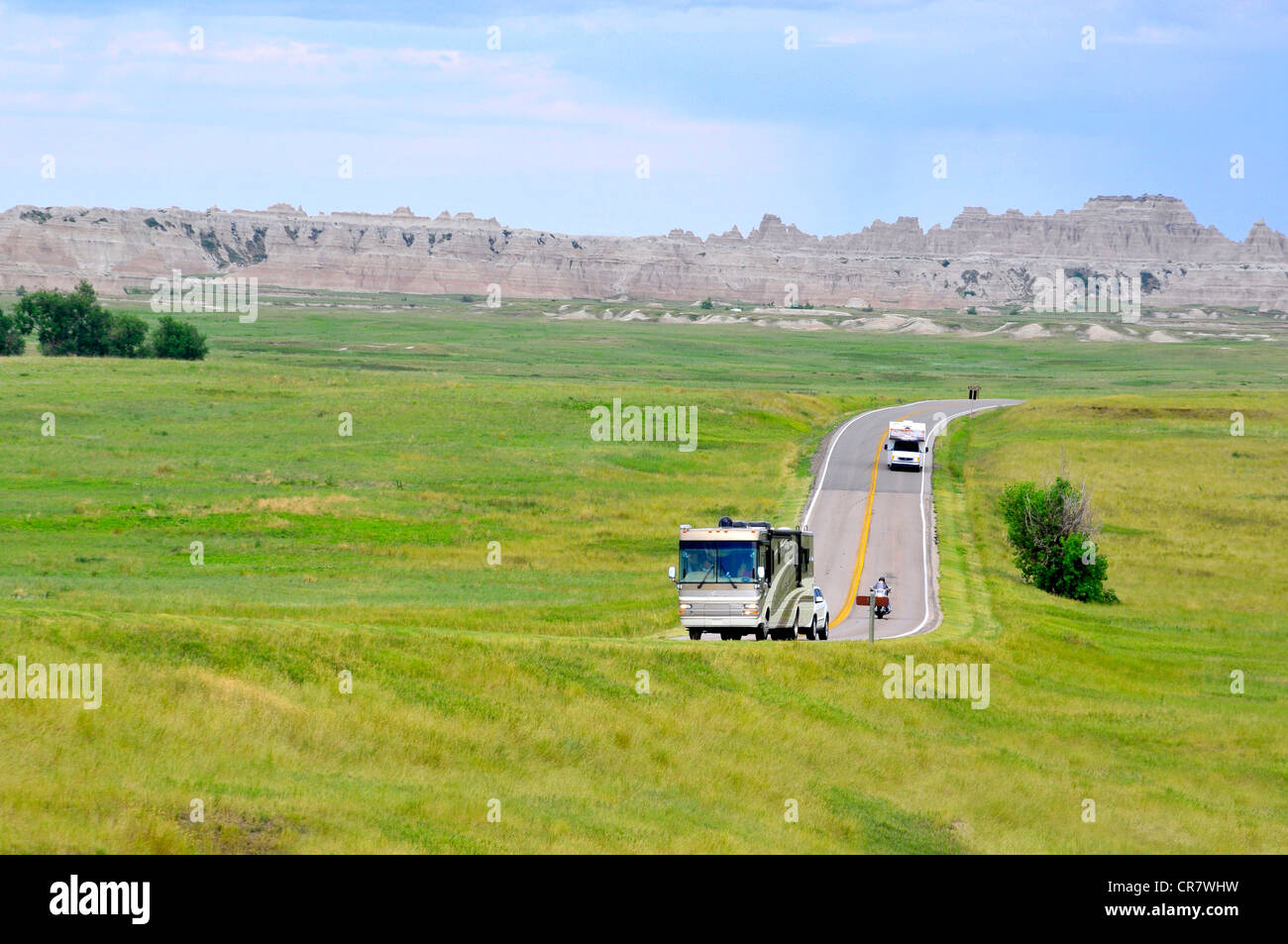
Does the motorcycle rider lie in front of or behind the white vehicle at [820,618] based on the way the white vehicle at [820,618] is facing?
behind

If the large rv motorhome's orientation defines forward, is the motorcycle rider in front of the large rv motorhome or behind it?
behind

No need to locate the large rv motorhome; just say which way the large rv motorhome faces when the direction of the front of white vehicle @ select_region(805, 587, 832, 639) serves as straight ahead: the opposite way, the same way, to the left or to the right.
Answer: the same way

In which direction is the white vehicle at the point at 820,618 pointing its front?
toward the camera

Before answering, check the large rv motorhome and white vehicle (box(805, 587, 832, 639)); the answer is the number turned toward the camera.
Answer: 2

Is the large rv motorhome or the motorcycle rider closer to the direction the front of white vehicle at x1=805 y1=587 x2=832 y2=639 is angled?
the large rv motorhome

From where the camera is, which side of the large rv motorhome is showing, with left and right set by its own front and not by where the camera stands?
front
